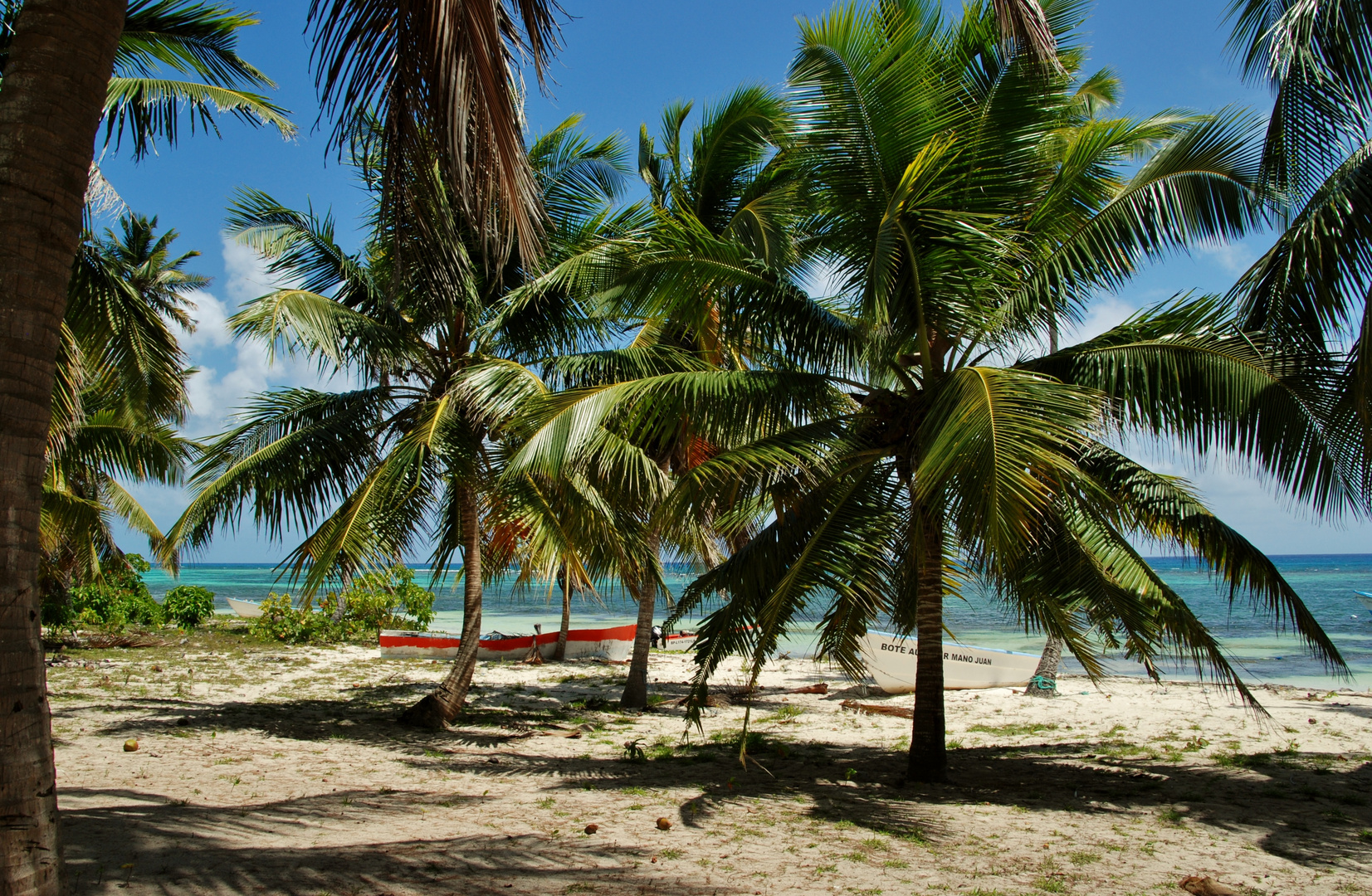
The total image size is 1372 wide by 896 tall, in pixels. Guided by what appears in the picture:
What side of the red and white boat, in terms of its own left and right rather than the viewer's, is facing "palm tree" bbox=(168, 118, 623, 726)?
right

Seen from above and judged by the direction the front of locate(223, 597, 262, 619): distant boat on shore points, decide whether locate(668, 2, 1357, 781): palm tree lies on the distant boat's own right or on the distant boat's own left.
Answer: on the distant boat's own left

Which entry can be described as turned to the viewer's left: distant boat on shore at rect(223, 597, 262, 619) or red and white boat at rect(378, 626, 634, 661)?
the distant boat on shore

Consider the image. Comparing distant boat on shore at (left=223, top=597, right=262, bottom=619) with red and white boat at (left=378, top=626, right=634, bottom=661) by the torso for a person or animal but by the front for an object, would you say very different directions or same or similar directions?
very different directions

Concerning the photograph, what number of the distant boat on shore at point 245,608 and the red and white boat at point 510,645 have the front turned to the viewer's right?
1

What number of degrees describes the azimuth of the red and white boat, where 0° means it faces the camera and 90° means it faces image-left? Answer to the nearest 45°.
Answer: approximately 270°

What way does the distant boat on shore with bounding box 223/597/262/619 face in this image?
to the viewer's left

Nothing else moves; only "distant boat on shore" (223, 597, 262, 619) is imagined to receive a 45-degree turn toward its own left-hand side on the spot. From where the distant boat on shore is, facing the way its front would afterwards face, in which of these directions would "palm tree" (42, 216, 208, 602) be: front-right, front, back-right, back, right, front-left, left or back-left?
front-left

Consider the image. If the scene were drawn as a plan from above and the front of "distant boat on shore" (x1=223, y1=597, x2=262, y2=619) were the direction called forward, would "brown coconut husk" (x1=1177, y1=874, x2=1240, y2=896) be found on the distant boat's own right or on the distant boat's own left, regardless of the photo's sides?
on the distant boat's own left

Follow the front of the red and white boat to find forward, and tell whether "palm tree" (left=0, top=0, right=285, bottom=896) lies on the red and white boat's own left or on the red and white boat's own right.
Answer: on the red and white boat's own right
